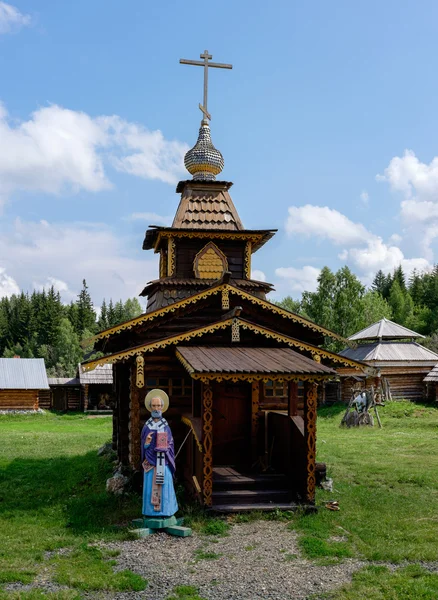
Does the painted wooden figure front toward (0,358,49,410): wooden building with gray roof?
no

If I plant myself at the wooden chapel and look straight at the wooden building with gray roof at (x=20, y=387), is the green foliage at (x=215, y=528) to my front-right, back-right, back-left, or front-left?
back-left

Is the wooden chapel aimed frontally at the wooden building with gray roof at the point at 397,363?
no

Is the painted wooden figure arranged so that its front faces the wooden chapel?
no

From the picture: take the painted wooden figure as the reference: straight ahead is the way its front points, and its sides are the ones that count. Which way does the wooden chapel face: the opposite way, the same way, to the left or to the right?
the same way

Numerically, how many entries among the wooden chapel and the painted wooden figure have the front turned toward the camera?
2

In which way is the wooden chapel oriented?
toward the camera

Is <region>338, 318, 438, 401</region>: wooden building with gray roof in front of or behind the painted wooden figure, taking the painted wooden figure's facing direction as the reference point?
behind

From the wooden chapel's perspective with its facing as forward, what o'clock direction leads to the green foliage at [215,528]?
The green foliage is roughly at 12 o'clock from the wooden chapel.

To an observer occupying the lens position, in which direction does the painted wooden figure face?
facing the viewer
